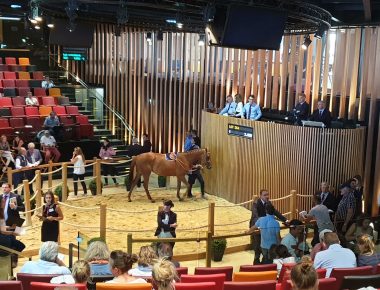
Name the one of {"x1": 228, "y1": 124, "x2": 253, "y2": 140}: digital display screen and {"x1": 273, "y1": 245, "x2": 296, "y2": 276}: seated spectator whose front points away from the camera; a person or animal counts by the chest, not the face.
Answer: the seated spectator

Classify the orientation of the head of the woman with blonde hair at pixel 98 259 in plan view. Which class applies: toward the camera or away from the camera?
away from the camera

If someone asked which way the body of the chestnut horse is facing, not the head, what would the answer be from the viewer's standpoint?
to the viewer's right

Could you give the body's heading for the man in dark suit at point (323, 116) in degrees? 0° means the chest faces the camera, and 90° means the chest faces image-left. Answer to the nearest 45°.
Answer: approximately 45°

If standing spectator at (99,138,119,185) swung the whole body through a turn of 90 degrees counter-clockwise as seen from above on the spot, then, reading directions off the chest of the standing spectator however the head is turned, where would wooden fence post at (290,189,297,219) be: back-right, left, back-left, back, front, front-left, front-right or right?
front-right

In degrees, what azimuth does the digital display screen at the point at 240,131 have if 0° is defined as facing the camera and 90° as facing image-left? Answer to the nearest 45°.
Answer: approximately 45°

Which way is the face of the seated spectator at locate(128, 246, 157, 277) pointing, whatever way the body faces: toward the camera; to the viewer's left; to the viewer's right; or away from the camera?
away from the camera

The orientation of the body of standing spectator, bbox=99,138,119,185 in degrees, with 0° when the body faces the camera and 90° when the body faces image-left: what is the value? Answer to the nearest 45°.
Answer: approximately 0°

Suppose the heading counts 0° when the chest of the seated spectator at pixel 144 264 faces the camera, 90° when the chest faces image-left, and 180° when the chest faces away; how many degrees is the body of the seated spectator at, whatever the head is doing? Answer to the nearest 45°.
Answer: approximately 180°

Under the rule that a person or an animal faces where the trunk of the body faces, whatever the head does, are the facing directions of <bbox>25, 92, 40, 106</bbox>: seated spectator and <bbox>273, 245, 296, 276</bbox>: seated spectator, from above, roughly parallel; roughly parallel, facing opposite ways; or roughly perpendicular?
roughly parallel, facing opposite ways

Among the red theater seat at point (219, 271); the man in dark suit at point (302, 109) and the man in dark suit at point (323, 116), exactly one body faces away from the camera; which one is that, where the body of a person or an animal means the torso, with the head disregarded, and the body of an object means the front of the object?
the red theater seat

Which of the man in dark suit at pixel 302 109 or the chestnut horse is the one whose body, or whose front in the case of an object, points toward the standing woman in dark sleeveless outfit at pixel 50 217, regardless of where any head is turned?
the man in dark suit

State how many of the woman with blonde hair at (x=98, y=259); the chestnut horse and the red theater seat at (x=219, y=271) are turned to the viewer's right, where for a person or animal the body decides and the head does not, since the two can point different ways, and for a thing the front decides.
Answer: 1

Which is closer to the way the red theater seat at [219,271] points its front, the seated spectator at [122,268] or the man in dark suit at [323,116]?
the man in dark suit

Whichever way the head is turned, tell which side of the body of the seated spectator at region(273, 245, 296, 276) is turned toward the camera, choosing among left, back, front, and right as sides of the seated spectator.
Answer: back

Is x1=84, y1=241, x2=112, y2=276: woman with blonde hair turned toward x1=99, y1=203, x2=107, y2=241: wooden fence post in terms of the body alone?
yes

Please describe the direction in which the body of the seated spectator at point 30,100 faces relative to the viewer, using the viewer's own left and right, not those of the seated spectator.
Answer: facing the viewer and to the right of the viewer
